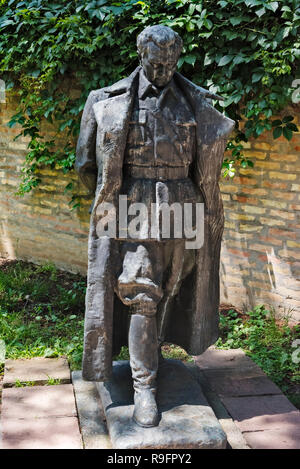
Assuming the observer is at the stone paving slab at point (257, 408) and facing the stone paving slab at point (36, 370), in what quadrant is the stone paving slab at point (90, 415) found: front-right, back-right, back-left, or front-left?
front-left

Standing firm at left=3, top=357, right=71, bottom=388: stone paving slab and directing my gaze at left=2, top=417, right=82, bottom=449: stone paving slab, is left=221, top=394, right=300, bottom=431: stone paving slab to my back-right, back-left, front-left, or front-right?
front-left

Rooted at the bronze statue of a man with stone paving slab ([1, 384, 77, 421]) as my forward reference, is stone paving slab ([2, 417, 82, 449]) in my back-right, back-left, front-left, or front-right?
front-left

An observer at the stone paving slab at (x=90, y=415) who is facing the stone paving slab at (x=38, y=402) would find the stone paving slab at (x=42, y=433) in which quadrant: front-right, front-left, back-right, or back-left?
front-left

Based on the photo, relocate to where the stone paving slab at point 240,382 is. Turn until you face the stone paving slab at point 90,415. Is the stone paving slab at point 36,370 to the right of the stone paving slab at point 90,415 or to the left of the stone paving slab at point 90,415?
right

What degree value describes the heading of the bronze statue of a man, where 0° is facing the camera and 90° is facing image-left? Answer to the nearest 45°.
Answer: approximately 0°
